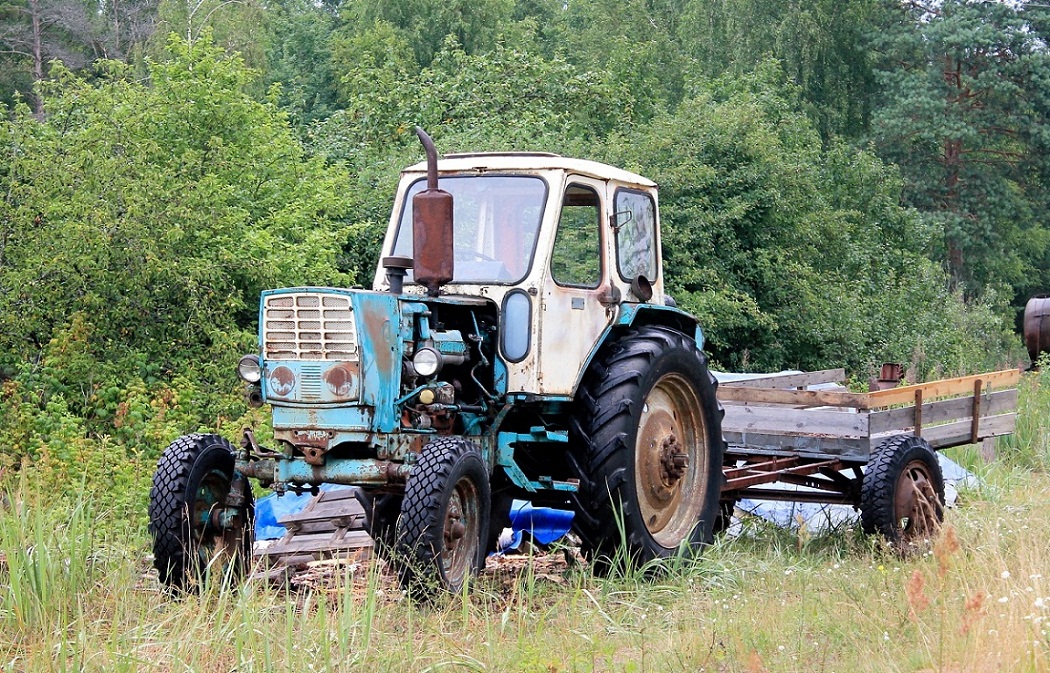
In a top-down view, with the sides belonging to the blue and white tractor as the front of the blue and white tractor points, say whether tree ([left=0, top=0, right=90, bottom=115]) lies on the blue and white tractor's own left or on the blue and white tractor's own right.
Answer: on the blue and white tractor's own right

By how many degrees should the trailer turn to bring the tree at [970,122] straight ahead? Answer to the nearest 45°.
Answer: approximately 135° to its right

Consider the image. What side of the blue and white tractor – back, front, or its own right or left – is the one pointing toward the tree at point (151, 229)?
right

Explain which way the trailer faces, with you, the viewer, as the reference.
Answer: facing the viewer and to the left of the viewer

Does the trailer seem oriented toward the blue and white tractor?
yes

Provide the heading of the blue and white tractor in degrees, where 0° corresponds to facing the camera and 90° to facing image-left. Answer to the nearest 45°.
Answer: approximately 45°

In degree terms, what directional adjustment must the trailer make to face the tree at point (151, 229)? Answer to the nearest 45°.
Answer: approximately 45° to its right

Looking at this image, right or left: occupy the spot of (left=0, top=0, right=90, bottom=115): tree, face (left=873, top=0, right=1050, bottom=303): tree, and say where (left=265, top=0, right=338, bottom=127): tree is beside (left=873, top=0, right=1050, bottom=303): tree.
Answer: left

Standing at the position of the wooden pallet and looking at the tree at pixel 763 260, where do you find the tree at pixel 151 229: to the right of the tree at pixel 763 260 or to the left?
left

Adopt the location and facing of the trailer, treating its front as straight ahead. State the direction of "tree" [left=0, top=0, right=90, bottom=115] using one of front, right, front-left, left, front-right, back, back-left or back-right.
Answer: right

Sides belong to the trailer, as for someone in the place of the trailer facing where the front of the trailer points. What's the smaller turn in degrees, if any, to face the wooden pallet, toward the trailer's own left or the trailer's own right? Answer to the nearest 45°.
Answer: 0° — it already faces it

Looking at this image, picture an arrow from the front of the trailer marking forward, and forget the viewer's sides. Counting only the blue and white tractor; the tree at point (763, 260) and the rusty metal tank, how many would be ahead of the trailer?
1

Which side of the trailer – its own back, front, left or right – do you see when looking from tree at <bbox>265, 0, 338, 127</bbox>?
right

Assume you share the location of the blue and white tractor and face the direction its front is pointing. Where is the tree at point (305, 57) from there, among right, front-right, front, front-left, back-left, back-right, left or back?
back-right

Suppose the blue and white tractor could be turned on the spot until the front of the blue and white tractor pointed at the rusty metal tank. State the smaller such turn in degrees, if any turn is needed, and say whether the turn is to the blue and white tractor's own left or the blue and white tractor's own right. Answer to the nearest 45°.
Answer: approximately 180°

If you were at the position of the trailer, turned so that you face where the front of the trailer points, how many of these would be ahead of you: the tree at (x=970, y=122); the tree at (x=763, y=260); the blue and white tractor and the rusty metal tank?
1
